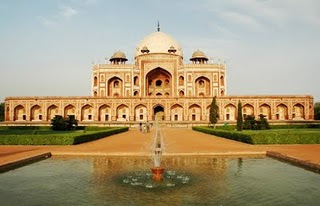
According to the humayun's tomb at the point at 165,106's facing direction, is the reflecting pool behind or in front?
in front

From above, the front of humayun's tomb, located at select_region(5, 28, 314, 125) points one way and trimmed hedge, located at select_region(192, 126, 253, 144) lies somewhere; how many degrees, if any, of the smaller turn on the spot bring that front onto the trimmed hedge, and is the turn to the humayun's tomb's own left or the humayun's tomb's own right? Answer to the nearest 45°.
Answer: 0° — it already faces it

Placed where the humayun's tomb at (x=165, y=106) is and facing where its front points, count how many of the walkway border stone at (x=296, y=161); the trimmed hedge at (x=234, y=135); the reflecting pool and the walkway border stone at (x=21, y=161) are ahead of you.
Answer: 4

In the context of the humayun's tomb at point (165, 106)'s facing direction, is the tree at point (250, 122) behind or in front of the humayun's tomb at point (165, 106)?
in front

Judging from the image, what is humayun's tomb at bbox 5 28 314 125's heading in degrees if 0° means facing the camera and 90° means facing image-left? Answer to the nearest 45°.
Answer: approximately 0°

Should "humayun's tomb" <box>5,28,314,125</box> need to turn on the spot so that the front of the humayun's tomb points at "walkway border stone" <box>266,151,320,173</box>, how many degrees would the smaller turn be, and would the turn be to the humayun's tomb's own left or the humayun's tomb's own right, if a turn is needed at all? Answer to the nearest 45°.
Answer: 0° — it already faces it

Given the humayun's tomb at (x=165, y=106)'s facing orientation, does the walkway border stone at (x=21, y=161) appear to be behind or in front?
in front

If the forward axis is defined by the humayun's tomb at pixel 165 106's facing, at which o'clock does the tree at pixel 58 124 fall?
The tree is roughly at 1 o'clock from the humayun's tomb.
